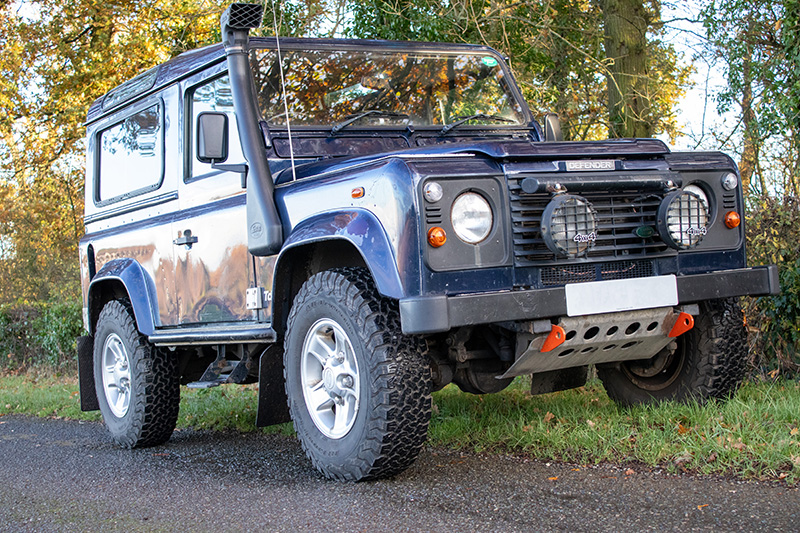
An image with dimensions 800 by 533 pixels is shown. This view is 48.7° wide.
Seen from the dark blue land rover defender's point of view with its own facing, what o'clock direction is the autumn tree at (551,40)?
The autumn tree is roughly at 8 o'clock from the dark blue land rover defender.

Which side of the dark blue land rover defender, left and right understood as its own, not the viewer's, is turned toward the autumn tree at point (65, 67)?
back

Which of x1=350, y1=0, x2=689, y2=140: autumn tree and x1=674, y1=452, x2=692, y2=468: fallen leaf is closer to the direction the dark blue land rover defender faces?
the fallen leaf

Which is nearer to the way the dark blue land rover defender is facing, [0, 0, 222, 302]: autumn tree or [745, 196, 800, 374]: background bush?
the background bush

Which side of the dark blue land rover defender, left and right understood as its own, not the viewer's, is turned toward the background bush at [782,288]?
left

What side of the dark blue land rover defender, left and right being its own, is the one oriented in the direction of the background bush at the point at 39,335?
back

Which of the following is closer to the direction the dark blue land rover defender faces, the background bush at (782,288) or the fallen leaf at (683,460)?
the fallen leaf

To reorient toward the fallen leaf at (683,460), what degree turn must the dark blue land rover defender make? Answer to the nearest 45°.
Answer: approximately 45° to its left

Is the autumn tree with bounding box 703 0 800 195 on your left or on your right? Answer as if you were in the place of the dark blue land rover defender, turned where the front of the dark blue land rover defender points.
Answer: on your left

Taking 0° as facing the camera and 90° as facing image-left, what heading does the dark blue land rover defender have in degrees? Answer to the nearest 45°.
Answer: approximately 315°
